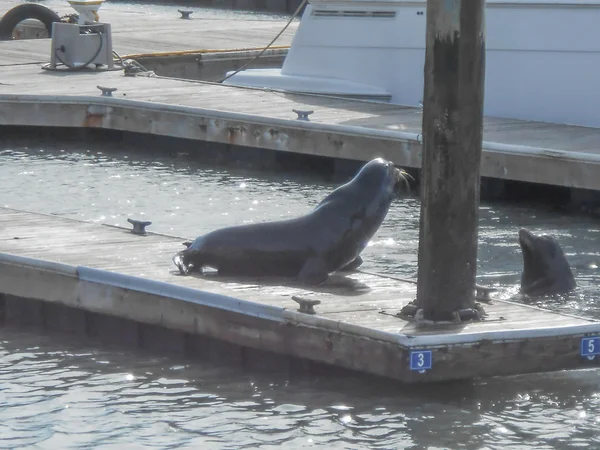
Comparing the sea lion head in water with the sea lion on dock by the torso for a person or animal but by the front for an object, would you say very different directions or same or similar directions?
very different directions

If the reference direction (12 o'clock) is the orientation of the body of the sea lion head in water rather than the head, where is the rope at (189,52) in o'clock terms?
The rope is roughly at 2 o'clock from the sea lion head in water.

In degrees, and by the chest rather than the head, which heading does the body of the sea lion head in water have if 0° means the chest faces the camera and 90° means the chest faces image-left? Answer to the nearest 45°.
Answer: approximately 90°

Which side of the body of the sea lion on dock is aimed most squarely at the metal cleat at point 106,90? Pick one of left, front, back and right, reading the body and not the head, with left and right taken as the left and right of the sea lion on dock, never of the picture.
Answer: left

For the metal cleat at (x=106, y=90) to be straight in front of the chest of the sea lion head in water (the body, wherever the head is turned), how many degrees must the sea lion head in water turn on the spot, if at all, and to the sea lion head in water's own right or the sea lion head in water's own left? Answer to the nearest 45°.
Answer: approximately 45° to the sea lion head in water's own right

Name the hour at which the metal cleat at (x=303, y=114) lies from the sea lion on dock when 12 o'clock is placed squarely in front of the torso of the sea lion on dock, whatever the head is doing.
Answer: The metal cleat is roughly at 9 o'clock from the sea lion on dock.

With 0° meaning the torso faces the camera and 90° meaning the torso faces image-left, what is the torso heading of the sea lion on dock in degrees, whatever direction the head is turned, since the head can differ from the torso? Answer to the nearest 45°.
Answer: approximately 270°

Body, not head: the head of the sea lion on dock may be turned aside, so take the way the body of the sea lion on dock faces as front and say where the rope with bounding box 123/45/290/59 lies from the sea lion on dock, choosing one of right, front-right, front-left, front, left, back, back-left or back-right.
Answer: left

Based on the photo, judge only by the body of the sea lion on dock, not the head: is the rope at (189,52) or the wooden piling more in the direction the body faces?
the wooden piling

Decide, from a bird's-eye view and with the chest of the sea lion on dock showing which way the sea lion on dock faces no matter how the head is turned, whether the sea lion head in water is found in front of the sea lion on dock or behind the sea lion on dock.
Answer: in front

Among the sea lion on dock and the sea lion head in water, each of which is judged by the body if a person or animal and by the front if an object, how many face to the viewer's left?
1

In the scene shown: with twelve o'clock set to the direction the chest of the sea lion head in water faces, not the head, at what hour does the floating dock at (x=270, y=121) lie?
The floating dock is roughly at 2 o'clock from the sea lion head in water.

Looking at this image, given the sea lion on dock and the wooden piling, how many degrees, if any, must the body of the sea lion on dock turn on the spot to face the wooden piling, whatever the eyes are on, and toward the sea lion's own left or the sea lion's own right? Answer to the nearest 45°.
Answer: approximately 45° to the sea lion's own right
